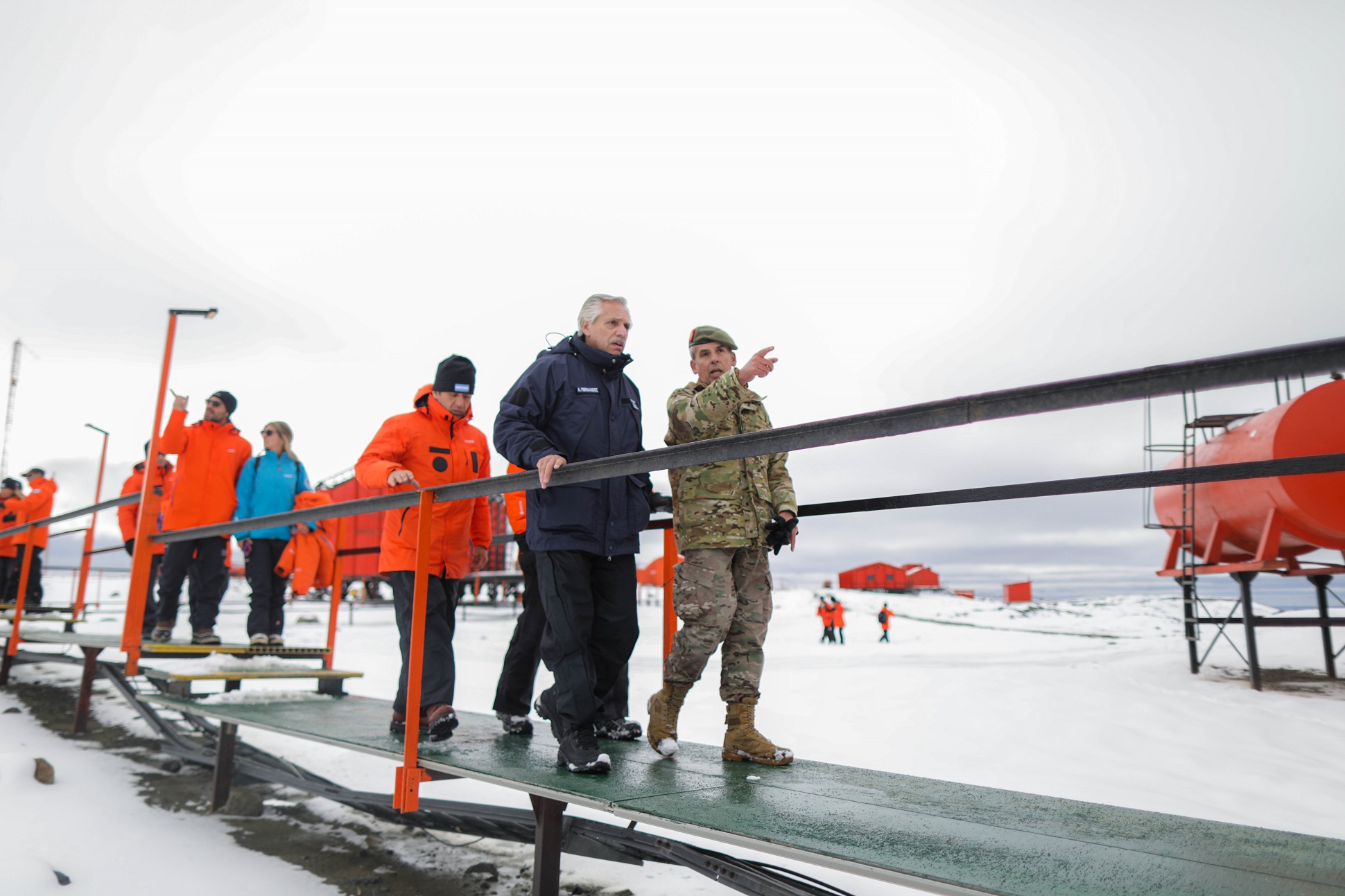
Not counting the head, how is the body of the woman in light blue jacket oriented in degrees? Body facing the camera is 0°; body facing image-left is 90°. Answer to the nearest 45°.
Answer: approximately 0°

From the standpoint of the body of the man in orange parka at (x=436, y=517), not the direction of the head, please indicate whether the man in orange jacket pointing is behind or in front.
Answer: behind

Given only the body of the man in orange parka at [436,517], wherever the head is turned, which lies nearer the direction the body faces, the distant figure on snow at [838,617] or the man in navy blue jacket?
the man in navy blue jacket

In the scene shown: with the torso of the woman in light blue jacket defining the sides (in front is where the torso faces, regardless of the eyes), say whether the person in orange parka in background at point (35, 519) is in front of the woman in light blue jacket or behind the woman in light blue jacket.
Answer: behind

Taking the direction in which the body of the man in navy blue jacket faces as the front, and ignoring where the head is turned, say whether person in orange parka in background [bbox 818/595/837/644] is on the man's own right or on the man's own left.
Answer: on the man's own left

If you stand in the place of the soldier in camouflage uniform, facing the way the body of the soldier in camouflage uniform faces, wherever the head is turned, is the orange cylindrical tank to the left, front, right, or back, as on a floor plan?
left

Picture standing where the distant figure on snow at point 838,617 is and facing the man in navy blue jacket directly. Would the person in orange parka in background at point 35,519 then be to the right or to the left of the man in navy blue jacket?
right

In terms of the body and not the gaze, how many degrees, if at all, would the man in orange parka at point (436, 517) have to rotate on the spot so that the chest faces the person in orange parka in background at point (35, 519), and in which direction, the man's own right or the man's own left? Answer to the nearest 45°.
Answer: approximately 180°

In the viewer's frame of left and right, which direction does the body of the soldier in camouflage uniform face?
facing the viewer and to the right of the viewer
